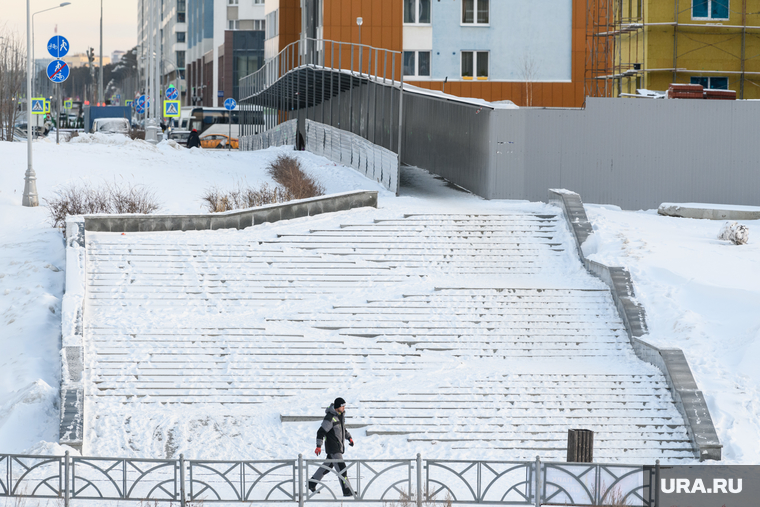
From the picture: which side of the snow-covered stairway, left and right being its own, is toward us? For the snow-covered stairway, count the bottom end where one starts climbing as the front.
front

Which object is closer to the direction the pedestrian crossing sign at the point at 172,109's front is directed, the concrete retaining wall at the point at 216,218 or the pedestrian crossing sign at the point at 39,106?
the concrete retaining wall

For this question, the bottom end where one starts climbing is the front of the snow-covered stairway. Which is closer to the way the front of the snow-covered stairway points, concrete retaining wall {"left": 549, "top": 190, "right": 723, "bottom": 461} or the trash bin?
the trash bin

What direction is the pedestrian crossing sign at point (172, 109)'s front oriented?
toward the camera

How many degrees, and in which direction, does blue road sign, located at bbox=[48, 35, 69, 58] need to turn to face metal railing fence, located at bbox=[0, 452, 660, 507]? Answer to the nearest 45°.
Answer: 0° — it already faces it

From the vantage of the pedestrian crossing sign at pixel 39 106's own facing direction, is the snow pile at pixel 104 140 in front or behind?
in front

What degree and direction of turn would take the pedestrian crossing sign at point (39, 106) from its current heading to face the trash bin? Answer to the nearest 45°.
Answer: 0° — it already faces it

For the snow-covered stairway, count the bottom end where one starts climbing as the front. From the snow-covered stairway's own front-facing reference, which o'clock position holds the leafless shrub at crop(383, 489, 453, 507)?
The leafless shrub is roughly at 12 o'clock from the snow-covered stairway.

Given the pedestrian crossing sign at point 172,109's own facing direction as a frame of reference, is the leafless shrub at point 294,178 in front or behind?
in front

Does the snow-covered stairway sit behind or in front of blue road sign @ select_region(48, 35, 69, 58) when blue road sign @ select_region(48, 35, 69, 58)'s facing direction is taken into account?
in front

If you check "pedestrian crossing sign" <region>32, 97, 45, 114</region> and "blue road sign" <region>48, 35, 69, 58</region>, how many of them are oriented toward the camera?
2

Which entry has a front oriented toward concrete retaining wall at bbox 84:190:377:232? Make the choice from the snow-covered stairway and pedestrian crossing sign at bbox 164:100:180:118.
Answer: the pedestrian crossing sign

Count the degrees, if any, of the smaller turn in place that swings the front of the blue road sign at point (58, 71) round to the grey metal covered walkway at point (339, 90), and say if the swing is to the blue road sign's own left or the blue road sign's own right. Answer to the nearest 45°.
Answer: approximately 135° to the blue road sign's own left

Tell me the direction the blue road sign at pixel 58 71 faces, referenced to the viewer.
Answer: facing the viewer
